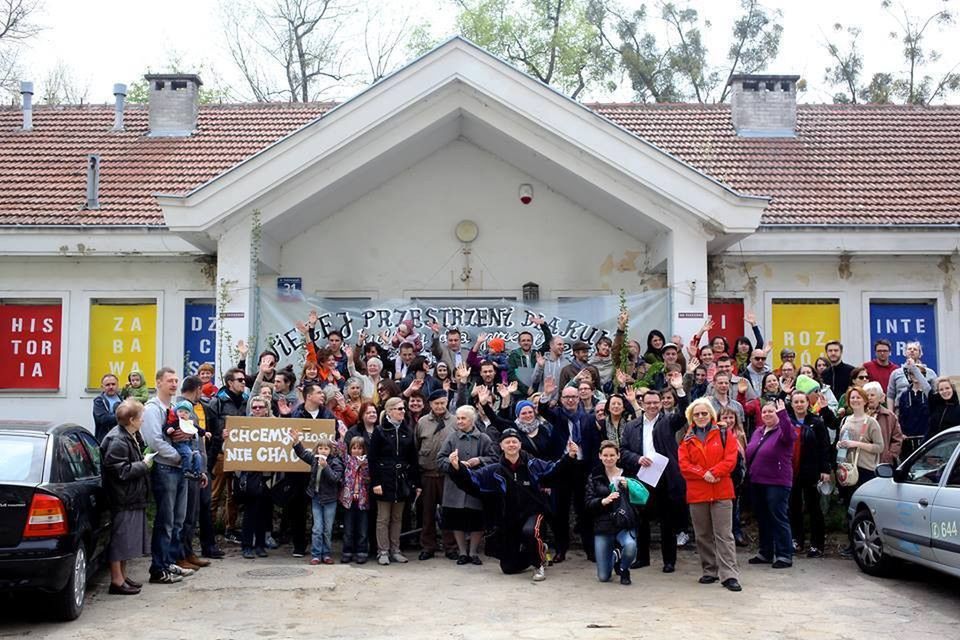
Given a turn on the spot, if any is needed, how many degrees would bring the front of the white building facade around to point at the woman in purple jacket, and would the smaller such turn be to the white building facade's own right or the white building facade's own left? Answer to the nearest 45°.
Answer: approximately 45° to the white building facade's own left

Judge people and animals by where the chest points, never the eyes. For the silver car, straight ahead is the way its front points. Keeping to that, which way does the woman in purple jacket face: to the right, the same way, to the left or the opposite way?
to the left

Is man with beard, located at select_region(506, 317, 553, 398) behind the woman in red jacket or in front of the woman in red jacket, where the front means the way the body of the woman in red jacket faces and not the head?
behind

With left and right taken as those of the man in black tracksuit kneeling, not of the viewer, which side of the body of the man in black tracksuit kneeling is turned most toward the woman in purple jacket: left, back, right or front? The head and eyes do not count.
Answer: left

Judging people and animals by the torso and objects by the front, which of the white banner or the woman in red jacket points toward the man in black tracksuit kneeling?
the white banner
